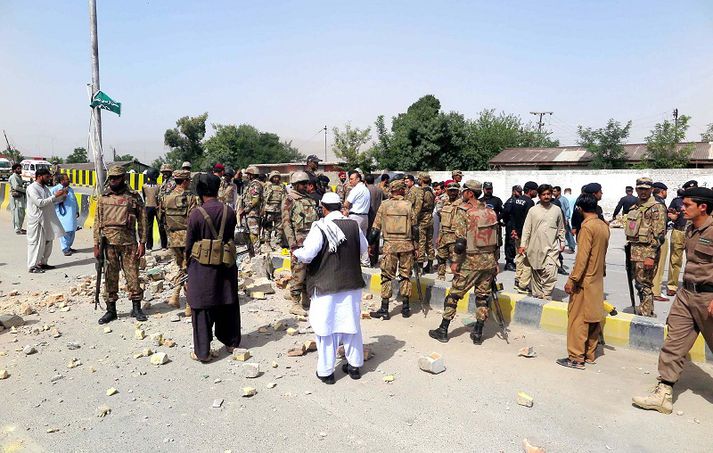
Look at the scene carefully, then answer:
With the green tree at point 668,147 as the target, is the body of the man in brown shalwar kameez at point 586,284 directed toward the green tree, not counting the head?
no

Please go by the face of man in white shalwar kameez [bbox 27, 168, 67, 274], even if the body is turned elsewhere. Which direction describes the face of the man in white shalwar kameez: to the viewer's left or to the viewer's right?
to the viewer's right

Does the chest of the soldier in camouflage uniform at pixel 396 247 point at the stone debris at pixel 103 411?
no

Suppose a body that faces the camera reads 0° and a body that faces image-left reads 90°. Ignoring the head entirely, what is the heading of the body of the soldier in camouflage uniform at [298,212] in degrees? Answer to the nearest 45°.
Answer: approximately 315°

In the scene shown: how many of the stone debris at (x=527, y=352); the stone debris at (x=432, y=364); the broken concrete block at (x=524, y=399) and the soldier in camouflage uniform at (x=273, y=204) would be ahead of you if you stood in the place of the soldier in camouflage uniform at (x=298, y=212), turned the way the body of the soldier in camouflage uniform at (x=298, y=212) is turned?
3

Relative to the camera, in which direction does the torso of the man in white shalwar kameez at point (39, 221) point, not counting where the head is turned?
to the viewer's right

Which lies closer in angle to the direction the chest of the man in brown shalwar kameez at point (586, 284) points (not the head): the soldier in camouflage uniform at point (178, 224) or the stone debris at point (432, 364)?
the soldier in camouflage uniform

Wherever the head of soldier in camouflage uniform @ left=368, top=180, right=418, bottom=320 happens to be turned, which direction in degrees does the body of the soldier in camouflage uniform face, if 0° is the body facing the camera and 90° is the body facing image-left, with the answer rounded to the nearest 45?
approximately 180°

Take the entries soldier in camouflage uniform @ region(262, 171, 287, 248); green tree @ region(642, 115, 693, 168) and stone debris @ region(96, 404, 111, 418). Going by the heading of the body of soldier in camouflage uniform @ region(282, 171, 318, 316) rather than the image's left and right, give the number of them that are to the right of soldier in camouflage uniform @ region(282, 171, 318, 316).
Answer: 1

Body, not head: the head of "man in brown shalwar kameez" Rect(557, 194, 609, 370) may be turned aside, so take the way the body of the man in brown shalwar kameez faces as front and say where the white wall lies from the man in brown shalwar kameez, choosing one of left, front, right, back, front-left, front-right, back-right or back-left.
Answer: front-right

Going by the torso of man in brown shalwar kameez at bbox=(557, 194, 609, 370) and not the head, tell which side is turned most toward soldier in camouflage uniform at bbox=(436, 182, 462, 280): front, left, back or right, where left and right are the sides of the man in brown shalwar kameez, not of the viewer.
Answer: front

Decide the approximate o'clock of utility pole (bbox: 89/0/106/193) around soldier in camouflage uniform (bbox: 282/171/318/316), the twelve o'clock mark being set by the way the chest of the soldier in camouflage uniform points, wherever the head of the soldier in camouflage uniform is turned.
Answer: The utility pole is roughly at 6 o'clock from the soldier in camouflage uniform.

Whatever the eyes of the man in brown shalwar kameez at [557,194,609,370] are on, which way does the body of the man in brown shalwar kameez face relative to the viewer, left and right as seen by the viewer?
facing away from the viewer and to the left of the viewer

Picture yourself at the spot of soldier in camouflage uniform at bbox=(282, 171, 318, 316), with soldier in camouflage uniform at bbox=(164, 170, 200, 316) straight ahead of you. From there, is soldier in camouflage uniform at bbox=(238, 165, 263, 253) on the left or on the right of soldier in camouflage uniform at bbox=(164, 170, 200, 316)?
right
